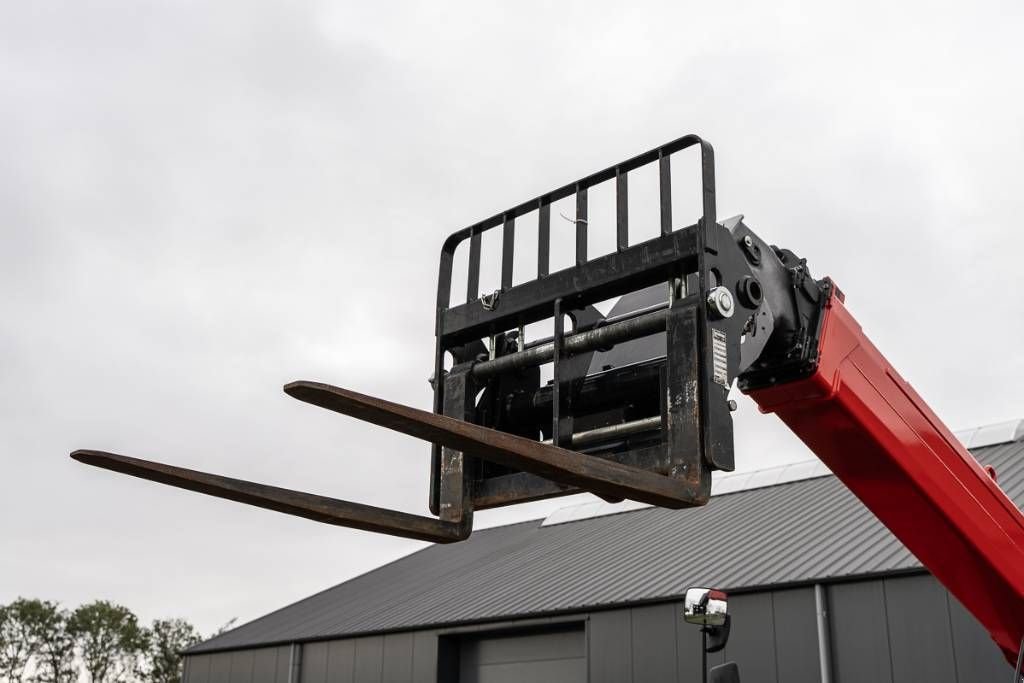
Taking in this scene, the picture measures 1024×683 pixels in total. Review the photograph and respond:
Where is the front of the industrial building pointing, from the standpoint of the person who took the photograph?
facing the viewer and to the left of the viewer
